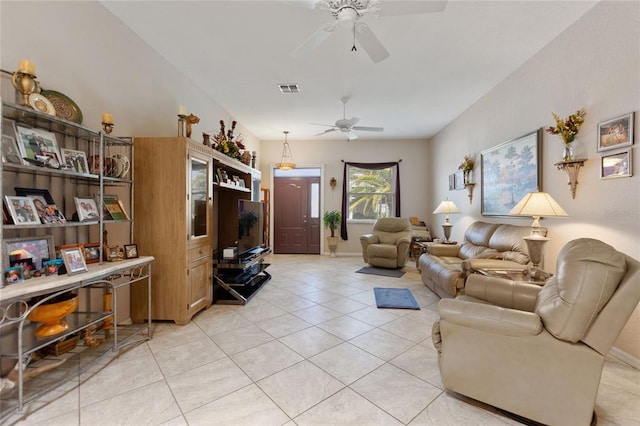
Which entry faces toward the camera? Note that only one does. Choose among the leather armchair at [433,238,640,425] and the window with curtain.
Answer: the window with curtain

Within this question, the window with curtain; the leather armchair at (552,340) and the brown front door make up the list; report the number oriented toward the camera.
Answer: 2

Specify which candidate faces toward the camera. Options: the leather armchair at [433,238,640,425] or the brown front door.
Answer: the brown front door

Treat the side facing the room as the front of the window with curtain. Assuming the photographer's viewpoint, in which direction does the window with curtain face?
facing the viewer

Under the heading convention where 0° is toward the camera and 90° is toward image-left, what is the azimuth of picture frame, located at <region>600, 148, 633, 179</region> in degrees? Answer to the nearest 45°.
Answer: approximately 45°

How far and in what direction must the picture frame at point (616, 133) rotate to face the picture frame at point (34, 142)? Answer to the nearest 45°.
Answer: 0° — it already faces it

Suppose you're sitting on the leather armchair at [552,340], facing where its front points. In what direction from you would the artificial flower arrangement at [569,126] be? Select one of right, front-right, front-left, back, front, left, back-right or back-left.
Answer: right

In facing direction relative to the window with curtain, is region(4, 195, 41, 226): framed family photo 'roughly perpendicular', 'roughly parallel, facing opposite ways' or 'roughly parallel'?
roughly perpendicular

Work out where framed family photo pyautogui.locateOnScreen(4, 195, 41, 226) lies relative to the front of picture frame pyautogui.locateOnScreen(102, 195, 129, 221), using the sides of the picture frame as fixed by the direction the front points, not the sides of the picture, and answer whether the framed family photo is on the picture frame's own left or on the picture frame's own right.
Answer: on the picture frame's own right

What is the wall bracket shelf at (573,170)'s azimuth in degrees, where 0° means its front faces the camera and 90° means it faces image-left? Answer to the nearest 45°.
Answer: approximately 45°

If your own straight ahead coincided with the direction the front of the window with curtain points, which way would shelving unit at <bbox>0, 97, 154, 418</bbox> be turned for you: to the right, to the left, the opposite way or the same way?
to the left

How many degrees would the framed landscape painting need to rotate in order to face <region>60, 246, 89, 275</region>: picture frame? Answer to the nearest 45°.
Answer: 0° — it already faces it

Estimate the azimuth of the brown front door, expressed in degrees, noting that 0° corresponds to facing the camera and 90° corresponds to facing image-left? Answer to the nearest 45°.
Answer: approximately 0°

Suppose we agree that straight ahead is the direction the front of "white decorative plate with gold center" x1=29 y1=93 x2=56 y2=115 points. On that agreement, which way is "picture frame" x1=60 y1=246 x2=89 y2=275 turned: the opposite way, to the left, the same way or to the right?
the same way

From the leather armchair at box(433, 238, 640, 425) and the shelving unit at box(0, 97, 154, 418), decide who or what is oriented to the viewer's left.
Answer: the leather armchair

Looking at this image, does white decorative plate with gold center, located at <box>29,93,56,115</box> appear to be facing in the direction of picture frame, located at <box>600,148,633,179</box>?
yes

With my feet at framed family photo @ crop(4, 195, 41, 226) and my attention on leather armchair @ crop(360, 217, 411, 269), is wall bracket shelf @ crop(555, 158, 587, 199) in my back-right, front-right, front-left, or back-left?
front-right

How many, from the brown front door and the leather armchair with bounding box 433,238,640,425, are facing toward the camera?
1

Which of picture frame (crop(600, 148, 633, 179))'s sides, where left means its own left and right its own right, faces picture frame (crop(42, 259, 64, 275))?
front

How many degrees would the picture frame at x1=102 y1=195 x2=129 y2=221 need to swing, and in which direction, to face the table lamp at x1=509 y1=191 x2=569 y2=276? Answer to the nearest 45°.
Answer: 0° — it already faces it

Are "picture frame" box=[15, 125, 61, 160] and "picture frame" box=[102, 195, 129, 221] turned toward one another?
no

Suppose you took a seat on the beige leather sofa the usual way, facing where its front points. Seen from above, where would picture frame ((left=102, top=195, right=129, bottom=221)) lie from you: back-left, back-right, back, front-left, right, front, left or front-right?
front

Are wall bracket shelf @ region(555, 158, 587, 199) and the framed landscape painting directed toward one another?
no
